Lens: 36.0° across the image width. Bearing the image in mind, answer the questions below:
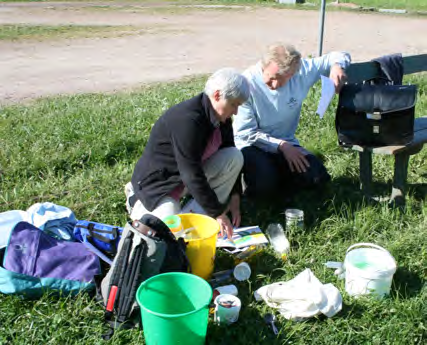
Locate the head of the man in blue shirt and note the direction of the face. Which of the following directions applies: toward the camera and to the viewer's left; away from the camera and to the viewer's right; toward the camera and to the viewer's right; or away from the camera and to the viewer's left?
toward the camera and to the viewer's left

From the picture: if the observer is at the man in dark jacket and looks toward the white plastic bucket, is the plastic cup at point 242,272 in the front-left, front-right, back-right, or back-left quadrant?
front-right

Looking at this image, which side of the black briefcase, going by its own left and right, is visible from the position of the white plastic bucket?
front

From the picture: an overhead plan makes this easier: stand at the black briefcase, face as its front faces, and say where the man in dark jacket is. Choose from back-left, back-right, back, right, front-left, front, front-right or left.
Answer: front-right

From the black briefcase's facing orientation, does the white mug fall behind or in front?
in front

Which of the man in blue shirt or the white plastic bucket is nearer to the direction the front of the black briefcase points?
the white plastic bucket

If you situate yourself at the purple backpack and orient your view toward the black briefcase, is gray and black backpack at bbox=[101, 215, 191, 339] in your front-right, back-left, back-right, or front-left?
front-right

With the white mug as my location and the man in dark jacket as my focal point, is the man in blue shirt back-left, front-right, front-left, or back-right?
front-right

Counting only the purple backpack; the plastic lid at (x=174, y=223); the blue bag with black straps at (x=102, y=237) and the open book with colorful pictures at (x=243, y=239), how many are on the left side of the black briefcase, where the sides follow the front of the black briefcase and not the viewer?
0

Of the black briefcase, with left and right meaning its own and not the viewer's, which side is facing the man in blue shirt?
right

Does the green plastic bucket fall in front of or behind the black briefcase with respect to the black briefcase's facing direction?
in front

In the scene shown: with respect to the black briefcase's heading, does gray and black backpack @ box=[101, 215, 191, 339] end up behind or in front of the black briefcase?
in front

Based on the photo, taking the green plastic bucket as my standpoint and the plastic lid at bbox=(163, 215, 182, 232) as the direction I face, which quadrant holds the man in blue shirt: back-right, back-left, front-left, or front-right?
front-right

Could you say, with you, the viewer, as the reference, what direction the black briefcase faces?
facing the viewer

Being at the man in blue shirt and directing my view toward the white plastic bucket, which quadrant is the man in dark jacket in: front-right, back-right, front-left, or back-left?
front-right

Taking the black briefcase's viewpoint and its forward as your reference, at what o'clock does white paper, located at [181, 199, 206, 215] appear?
The white paper is roughly at 2 o'clock from the black briefcase.
